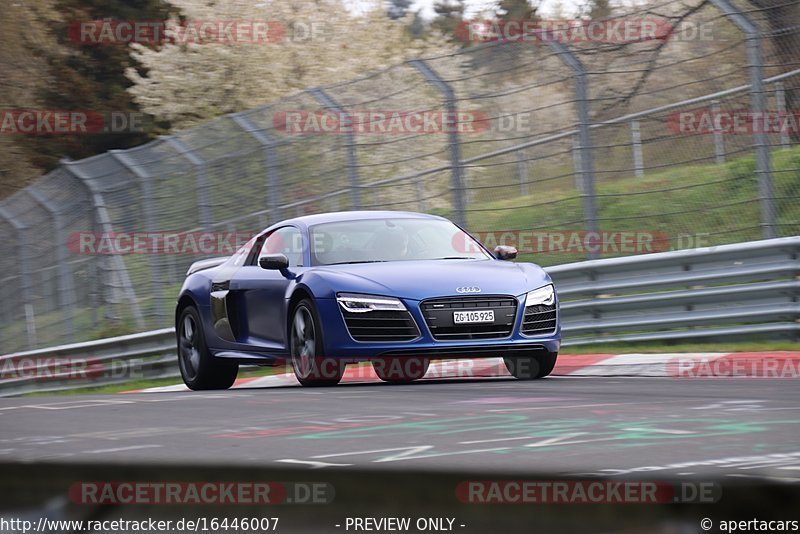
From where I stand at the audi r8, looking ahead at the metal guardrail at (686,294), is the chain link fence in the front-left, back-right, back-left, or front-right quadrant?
front-left

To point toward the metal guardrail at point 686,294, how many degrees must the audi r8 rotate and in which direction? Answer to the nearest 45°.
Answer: approximately 90° to its left

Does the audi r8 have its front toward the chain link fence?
no
